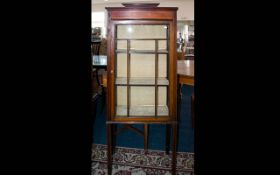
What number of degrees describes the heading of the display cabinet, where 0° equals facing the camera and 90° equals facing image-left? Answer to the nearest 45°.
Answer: approximately 0°
